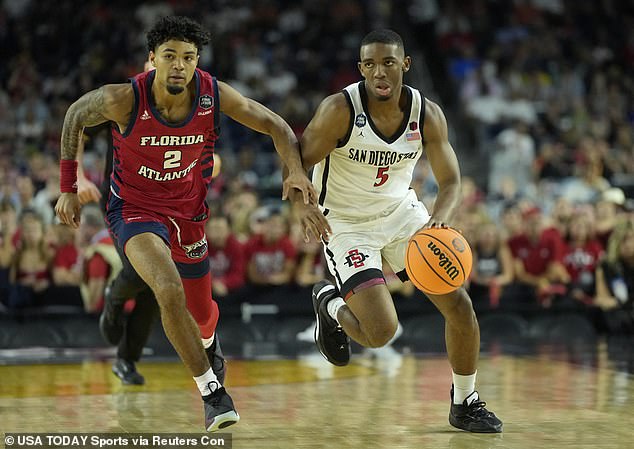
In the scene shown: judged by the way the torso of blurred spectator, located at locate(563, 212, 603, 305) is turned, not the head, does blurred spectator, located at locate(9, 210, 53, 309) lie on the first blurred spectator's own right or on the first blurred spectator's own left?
on the first blurred spectator's own right

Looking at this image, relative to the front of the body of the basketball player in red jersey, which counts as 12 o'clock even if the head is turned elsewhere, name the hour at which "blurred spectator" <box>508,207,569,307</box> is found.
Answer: The blurred spectator is roughly at 7 o'clock from the basketball player in red jersey.

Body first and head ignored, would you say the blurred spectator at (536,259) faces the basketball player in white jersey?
yes

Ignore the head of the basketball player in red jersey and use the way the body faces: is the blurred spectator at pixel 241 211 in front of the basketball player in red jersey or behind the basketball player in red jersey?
behind

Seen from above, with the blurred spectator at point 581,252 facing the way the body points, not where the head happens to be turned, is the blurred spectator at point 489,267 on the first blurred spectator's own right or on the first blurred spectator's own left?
on the first blurred spectator's own right

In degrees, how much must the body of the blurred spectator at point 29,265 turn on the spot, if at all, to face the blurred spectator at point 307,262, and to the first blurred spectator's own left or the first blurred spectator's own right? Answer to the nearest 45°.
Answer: approximately 90° to the first blurred spectator's own left

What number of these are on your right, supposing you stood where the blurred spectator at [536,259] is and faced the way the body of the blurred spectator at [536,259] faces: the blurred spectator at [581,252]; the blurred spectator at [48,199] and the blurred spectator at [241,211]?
2

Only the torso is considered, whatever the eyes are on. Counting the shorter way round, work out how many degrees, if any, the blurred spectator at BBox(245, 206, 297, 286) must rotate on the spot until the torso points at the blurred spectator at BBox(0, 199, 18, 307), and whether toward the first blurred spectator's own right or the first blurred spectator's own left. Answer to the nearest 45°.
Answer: approximately 90° to the first blurred spectator's own right

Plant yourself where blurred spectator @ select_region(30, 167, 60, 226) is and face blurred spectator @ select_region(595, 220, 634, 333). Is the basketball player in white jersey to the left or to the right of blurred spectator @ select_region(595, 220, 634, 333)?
right

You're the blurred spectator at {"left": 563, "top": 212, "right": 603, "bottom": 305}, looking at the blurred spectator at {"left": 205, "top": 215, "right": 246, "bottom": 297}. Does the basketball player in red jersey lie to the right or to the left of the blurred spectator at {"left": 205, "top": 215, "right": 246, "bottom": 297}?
left
